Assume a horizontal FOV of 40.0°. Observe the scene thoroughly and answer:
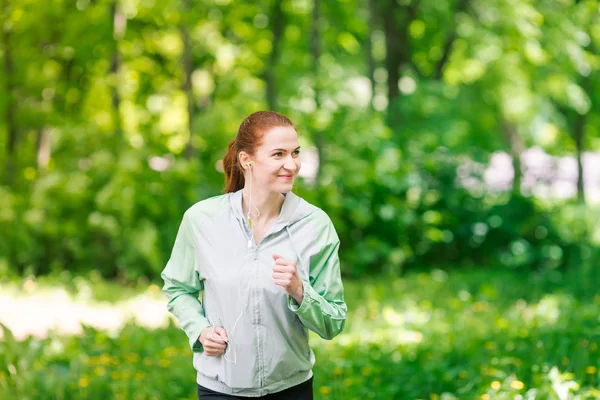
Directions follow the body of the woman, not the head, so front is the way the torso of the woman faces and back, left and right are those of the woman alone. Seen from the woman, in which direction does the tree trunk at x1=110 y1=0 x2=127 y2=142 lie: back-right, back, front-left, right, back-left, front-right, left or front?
back

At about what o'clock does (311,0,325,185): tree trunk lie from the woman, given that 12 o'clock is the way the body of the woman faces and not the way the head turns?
The tree trunk is roughly at 6 o'clock from the woman.

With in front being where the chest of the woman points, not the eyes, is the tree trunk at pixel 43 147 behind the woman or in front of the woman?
behind

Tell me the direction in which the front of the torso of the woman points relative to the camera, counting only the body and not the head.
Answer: toward the camera

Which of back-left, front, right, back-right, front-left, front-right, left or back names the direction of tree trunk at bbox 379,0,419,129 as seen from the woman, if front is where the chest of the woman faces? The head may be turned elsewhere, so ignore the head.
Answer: back

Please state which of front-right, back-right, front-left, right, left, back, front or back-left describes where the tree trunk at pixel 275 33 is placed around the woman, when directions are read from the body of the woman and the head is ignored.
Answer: back

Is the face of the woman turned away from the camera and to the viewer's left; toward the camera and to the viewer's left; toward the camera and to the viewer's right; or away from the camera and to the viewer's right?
toward the camera and to the viewer's right

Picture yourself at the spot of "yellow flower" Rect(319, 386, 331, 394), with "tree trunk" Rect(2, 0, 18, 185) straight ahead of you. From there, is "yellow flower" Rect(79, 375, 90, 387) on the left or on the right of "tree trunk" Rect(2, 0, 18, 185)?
left

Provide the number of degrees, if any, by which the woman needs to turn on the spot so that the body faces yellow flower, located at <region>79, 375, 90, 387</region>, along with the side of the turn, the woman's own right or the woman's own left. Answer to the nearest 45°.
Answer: approximately 135° to the woman's own right

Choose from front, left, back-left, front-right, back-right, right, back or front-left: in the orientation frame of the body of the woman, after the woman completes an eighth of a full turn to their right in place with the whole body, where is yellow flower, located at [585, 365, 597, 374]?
back
